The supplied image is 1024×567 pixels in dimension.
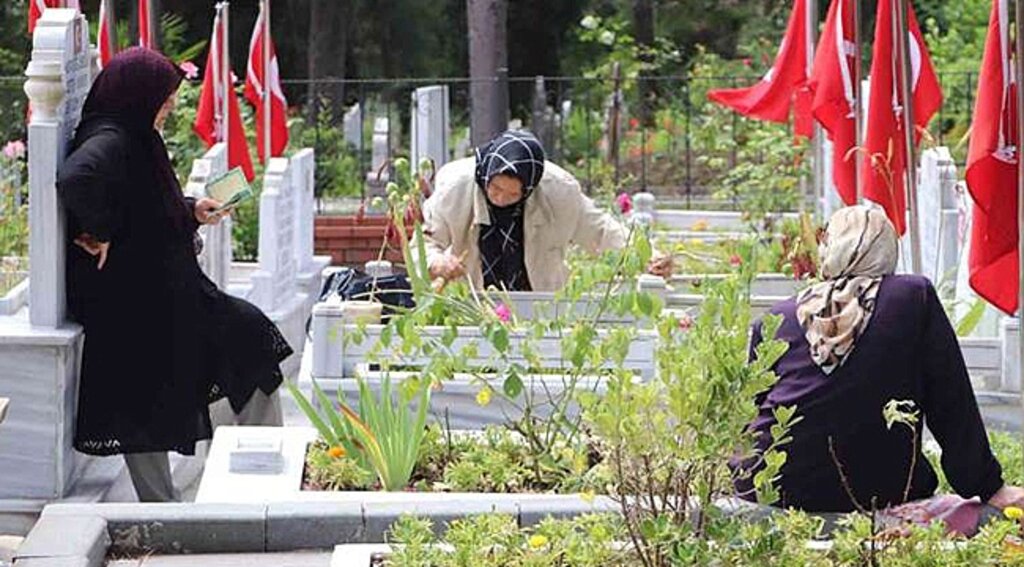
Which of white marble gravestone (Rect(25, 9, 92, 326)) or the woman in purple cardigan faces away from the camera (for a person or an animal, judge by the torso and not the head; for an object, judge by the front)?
the woman in purple cardigan

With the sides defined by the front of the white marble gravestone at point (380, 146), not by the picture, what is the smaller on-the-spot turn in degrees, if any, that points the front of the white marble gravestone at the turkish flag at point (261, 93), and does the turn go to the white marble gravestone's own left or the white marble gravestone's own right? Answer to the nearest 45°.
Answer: approximately 90° to the white marble gravestone's own right

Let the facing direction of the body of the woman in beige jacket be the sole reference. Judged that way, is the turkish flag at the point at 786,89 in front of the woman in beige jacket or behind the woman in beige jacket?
behind

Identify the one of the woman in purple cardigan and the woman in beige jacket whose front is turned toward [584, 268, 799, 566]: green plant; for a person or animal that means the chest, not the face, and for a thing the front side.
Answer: the woman in beige jacket

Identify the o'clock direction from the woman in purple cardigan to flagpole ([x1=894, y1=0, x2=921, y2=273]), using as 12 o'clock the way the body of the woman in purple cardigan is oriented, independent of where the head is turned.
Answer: The flagpole is roughly at 12 o'clock from the woman in purple cardigan.

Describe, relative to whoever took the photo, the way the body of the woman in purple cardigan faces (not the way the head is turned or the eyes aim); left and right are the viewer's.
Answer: facing away from the viewer

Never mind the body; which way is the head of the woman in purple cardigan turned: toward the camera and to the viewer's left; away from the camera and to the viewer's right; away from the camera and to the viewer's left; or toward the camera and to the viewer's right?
away from the camera and to the viewer's left

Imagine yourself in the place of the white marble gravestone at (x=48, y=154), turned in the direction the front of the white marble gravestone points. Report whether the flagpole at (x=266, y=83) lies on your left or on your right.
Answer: on your left
